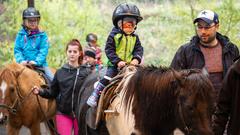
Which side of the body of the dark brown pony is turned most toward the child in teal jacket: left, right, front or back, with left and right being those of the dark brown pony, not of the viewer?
back

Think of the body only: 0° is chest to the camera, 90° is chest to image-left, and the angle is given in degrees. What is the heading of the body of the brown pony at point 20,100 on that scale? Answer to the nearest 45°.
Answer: approximately 45°

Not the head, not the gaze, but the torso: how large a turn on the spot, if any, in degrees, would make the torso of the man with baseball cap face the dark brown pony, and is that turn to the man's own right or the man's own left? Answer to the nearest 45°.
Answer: approximately 45° to the man's own right

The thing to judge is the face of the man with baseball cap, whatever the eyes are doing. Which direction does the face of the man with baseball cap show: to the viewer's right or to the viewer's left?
to the viewer's left

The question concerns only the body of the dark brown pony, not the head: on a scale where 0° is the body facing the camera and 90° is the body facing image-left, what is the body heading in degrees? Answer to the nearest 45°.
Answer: approximately 315°

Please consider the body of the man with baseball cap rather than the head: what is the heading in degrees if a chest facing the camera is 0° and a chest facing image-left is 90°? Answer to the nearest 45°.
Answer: approximately 0°

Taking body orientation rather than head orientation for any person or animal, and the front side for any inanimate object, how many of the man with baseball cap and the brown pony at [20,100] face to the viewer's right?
0

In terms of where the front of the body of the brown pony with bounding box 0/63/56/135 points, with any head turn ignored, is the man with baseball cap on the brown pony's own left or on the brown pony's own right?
on the brown pony's own left

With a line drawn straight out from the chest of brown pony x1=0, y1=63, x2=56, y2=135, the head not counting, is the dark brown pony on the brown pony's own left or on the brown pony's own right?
on the brown pony's own left

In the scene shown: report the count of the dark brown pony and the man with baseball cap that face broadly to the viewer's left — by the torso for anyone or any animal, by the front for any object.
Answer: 0
